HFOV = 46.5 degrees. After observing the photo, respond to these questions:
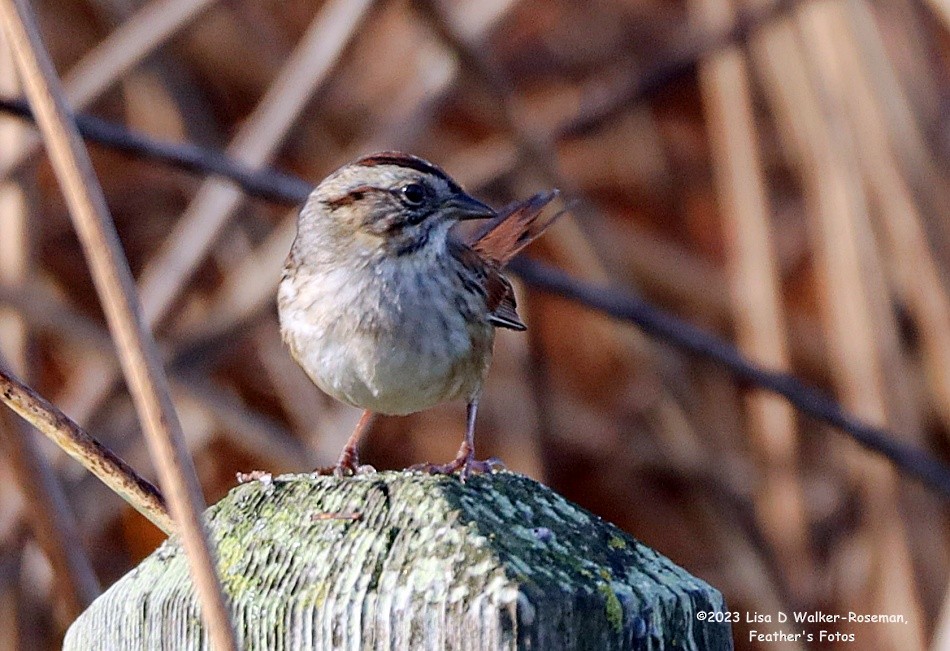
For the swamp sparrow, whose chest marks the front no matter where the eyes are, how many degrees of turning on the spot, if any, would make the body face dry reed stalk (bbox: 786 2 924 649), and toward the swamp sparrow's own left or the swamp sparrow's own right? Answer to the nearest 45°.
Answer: approximately 180°

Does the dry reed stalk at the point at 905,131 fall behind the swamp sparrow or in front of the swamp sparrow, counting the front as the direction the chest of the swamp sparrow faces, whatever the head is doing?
behind

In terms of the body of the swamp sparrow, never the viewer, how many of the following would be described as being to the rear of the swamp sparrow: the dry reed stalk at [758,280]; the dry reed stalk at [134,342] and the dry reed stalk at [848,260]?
2

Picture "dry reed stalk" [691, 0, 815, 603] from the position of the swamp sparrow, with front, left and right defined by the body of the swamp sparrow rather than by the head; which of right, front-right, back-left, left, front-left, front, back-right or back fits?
back

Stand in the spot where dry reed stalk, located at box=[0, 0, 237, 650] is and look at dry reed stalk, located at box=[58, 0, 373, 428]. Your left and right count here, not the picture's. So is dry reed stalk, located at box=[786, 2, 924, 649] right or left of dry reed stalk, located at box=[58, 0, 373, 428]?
right

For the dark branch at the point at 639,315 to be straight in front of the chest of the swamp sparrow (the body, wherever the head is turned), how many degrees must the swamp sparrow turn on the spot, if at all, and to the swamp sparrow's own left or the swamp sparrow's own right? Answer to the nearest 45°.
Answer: approximately 180°

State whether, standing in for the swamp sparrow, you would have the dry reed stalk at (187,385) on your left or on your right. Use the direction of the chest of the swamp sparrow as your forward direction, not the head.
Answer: on your right
